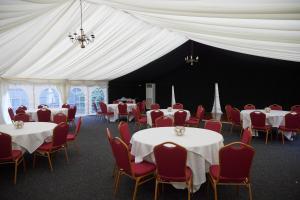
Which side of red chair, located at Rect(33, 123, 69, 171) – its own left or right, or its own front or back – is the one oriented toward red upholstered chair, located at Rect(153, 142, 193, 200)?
back

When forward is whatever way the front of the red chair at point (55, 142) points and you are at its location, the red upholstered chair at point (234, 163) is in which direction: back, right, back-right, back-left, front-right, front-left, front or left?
back

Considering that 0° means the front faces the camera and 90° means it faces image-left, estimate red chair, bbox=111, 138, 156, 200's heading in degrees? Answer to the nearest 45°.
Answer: approximately 225°

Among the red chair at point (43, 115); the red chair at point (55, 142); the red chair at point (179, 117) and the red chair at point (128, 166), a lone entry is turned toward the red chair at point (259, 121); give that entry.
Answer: the red chair at point (128, 166)

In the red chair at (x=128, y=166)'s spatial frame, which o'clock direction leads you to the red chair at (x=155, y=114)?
the red chair at (x=155, y=114) is roughly at 11 o'clock from the red chair at (x=128, y=166).

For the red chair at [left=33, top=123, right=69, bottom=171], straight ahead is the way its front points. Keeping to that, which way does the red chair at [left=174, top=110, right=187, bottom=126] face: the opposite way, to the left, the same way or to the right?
to the right

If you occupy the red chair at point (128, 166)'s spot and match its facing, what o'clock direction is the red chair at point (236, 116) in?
the red chair at point (236, 116) is roughly at 12 o'clock from the red chair at point (128, 166).

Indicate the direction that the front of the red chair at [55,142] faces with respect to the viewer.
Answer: facing away from the viewer and to the left of the viewer

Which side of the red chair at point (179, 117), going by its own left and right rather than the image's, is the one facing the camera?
back

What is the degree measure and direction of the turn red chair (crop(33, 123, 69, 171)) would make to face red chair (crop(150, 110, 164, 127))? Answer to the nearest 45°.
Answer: approximately 90° to its right

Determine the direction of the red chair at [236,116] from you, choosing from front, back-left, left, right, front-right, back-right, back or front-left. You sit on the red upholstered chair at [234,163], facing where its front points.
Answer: front-right

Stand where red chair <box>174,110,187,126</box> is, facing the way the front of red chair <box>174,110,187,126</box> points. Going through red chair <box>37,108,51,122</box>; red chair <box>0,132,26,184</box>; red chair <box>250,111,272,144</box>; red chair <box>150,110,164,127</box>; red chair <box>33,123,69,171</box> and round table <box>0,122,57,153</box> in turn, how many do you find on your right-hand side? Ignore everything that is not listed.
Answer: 1

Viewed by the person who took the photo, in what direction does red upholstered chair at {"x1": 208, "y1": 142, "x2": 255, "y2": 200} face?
facing away from the viewer and to the left of the viewer

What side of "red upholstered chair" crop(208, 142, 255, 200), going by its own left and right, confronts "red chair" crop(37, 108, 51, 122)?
front

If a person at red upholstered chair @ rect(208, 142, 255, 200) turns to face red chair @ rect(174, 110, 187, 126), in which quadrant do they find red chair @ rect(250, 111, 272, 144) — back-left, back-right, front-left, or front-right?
front-right

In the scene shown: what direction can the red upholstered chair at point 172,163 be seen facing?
away from the camera

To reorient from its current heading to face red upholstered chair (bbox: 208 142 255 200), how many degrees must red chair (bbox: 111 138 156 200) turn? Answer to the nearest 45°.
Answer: approximately 45° to its right

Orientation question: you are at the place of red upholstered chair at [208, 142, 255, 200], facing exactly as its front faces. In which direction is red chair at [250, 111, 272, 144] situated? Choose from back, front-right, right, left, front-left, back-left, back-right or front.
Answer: front-right

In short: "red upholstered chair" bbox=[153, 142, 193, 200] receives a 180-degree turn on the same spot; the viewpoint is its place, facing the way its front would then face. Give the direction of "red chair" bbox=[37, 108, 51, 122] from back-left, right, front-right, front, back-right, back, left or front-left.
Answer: back-right
